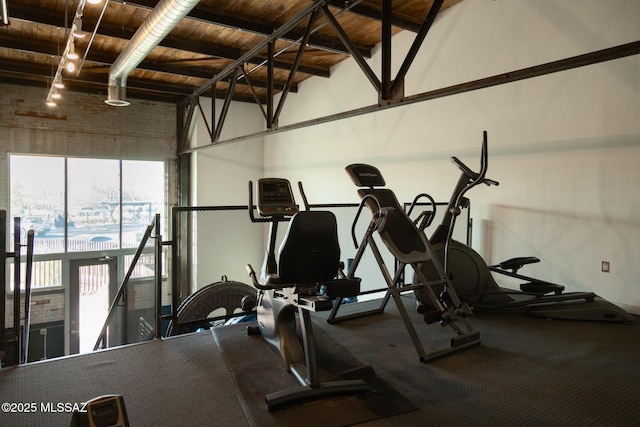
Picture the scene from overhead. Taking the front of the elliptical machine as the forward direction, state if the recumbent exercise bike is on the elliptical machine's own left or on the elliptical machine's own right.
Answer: on the elliptical machine's own left

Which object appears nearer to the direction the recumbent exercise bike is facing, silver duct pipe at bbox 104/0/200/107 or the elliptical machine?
the silver duct pipe

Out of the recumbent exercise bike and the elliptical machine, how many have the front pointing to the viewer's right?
0

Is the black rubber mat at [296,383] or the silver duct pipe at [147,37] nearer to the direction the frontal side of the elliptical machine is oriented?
the silver duct pipe

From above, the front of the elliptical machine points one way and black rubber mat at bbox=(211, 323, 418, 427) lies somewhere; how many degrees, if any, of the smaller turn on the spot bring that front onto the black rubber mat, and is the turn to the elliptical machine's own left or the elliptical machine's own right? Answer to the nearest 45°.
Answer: approximately 45° to the elliptical machine's own left

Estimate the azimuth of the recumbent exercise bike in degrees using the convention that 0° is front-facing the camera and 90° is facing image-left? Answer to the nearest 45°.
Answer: approximately 135°

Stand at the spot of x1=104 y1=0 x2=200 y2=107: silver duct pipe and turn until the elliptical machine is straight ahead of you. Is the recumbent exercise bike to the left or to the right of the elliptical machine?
right

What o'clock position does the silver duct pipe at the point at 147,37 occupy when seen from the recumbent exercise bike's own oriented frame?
The silver duct pipe is roughly at 12 o'clock from the recumbent exercise bike.

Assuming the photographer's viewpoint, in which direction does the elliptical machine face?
facing to the left of the viewer

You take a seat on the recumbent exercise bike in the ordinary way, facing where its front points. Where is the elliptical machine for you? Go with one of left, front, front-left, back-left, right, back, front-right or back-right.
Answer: right

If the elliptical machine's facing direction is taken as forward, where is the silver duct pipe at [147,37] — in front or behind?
in front
